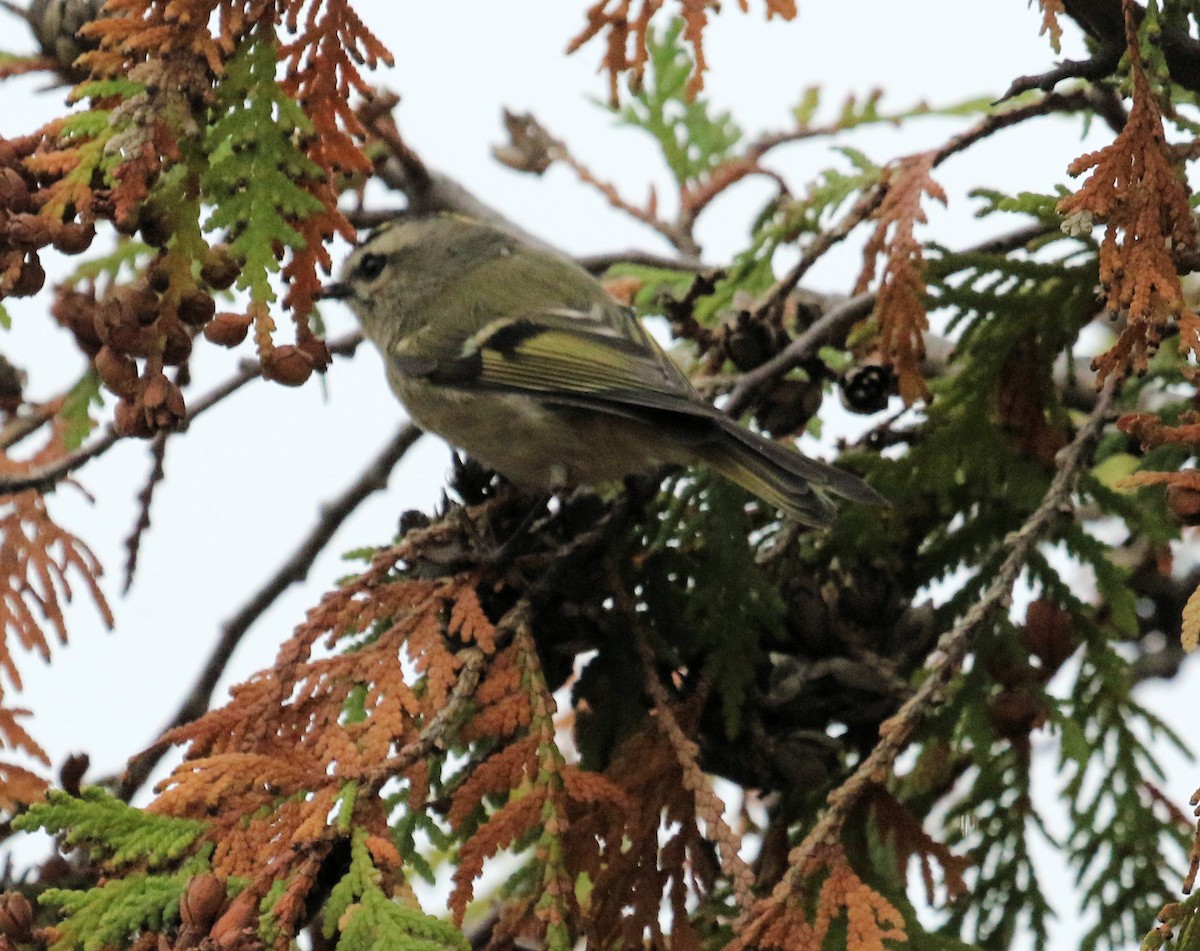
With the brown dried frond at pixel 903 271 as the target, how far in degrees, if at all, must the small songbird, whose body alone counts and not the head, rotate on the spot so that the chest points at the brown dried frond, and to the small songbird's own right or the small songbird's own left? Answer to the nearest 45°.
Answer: approximately 135° to the small songbird's own left

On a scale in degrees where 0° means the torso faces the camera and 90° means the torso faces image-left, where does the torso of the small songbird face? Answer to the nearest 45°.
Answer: approximately 90°
